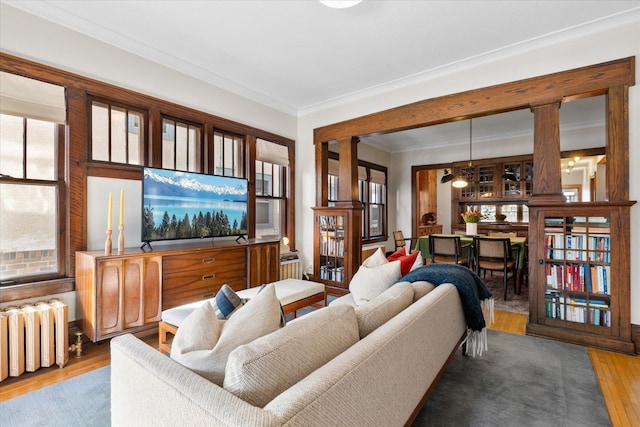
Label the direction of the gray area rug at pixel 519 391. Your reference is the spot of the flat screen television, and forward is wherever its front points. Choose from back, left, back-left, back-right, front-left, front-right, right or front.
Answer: front

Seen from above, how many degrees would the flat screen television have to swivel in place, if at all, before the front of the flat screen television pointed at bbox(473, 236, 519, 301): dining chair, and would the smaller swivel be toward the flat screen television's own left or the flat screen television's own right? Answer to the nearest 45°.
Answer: approximately 45° to the flat screen television's own left

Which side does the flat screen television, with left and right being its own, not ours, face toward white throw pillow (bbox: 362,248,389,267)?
front

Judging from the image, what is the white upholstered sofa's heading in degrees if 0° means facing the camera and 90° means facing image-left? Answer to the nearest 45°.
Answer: approximately 135°

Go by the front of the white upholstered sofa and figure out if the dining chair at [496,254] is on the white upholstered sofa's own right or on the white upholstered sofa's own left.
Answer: on the white upholstered sofa's own right

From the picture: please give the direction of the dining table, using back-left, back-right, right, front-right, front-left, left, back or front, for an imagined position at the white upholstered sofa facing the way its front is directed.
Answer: right

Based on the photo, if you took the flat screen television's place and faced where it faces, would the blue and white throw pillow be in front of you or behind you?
in front

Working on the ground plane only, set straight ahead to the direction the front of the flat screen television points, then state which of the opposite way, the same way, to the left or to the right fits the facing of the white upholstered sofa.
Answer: the opposite way

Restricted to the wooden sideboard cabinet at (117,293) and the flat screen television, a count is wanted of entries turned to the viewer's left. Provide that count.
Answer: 0

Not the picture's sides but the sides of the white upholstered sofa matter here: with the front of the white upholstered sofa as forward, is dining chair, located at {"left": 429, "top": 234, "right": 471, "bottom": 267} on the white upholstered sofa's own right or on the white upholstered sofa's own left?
on the white upholstered sofa's own right

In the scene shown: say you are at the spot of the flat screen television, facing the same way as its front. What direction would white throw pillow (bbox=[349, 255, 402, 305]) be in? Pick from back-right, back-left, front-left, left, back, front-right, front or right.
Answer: front
